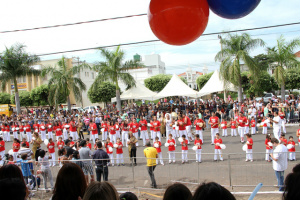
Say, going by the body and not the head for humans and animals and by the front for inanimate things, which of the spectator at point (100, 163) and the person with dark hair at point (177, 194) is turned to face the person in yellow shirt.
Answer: the person with dark hair

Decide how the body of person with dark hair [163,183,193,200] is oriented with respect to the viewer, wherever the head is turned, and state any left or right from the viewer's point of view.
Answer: facing away from the viewer

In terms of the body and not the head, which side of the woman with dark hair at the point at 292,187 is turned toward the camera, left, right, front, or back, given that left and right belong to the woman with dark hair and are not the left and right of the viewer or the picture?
back

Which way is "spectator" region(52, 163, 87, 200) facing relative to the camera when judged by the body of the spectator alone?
away from the camera

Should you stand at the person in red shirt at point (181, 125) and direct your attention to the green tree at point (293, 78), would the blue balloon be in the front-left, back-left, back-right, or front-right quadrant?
back-right

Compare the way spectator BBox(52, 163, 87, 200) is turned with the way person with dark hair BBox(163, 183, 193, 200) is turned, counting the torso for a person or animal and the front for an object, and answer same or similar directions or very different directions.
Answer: same or similar directions

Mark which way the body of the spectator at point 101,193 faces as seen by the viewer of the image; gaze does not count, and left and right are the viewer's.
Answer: facing away from the viewer

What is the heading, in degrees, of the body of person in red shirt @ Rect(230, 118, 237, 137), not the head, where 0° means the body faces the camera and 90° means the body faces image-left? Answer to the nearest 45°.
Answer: approximately 0°

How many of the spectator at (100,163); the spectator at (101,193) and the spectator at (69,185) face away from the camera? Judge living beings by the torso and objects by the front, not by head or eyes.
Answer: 3

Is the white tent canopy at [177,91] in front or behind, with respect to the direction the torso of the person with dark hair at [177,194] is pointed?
in front

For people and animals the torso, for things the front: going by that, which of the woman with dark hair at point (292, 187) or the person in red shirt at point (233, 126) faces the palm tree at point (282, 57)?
the woman with dark hair

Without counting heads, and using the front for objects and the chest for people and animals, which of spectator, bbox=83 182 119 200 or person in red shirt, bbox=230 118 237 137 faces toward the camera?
the person in red shirt

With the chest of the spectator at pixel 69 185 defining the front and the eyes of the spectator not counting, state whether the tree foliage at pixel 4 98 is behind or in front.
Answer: in front

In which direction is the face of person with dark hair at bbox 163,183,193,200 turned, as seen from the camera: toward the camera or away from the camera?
away from the camera

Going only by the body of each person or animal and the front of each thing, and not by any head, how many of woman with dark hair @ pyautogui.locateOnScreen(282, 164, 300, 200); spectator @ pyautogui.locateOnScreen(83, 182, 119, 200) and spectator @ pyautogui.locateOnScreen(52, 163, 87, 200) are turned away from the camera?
3

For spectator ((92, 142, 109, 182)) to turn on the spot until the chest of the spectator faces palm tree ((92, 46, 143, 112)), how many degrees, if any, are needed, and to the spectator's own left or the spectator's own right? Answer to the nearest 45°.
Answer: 0° — they already face it

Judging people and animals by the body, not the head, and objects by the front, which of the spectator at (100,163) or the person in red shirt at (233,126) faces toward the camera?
the person in red shirt

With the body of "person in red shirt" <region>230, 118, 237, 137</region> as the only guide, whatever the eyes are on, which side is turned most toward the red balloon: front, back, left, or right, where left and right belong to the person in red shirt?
front

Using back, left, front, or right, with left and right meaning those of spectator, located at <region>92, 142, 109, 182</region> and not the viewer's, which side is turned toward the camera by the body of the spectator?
back

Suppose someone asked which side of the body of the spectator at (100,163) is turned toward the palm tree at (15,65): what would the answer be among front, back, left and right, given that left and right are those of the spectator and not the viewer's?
front

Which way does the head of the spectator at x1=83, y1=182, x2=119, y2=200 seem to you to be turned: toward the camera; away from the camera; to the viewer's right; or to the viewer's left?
away from the camera
